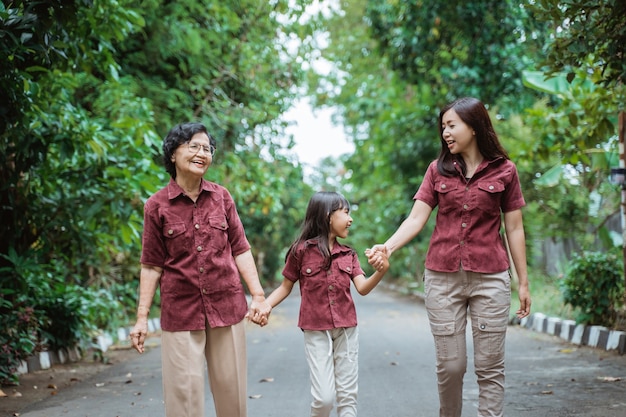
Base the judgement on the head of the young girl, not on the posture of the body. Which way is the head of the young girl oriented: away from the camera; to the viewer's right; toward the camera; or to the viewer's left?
to the viewer's right

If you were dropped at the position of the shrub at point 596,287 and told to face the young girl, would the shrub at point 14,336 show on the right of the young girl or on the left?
right

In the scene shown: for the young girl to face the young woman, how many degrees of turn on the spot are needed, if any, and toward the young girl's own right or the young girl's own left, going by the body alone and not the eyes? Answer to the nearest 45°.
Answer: approximately 90° to the young girl's own left

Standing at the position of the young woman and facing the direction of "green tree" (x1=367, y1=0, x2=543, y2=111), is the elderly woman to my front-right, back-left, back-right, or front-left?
back-left

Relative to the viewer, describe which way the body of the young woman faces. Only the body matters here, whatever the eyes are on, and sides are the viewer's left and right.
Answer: facing the viewer

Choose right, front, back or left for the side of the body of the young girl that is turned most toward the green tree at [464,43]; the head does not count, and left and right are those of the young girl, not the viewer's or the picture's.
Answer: back

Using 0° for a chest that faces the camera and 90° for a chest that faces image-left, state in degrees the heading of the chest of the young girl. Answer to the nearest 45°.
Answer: approximately 0°

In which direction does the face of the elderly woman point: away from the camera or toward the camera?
toward the camera

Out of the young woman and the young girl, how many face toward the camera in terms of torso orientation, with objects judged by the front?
2

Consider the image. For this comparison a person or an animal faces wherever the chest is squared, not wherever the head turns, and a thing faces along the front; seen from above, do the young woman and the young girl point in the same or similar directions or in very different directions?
same or similar directions

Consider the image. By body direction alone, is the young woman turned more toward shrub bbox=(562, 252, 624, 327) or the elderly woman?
the elderly woman

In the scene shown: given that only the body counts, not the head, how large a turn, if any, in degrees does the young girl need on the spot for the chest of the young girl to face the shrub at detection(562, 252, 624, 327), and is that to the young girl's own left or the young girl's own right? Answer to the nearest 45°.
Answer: approximately 135° to the young girl's own left

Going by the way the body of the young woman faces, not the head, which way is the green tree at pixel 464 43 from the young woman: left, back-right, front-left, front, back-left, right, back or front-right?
back

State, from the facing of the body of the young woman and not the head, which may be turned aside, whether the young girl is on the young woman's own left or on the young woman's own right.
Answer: on the young woman's own right
